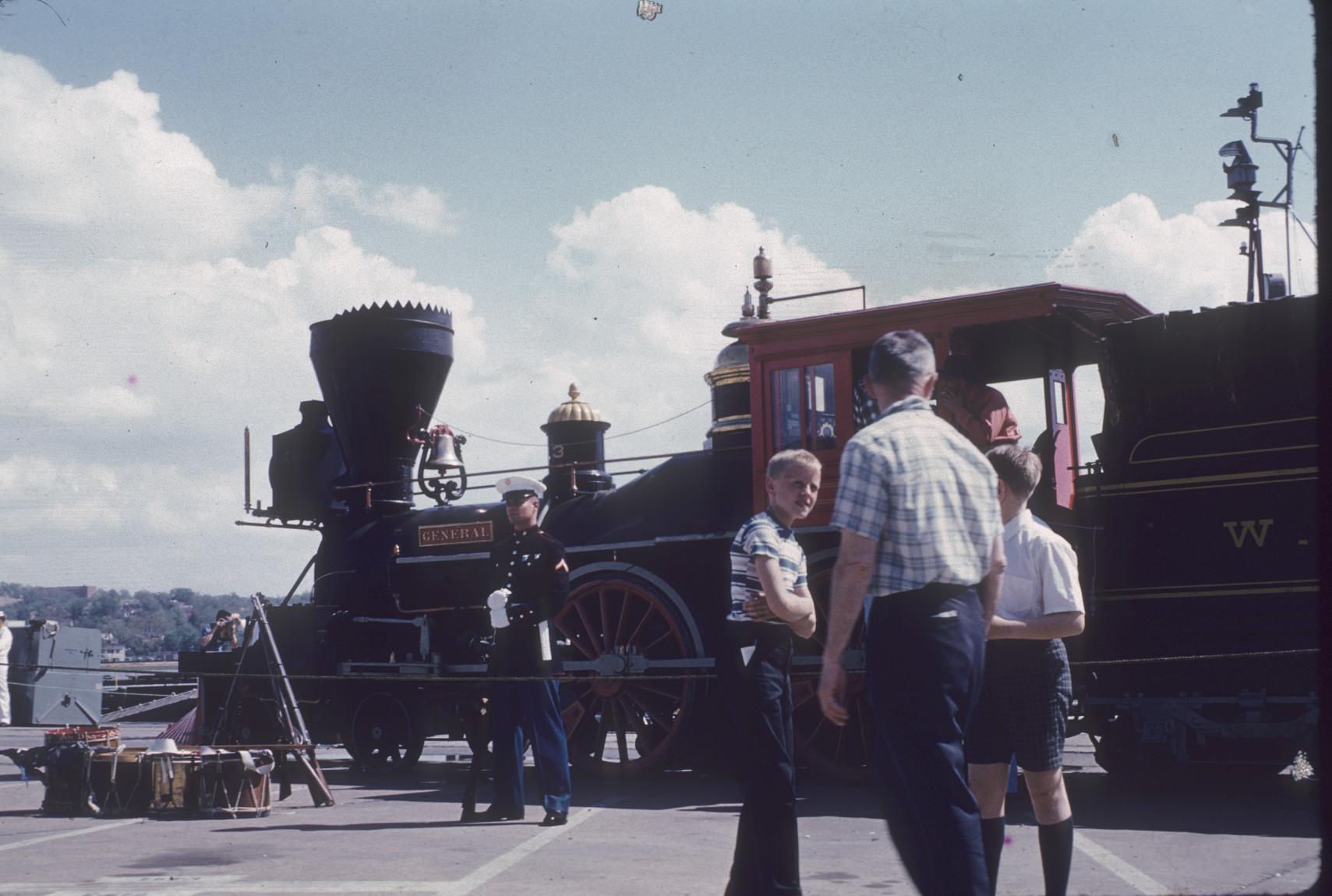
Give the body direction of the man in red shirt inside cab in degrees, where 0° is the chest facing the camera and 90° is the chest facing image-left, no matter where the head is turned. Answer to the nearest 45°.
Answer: approximately 45°

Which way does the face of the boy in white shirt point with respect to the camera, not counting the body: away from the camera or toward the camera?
away from the camera

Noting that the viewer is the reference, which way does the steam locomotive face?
facing to the left of the viewer

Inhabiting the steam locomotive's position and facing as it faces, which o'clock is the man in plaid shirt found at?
The man in plaid shirt is roughly at 9 o'clock from the steam locomotive.

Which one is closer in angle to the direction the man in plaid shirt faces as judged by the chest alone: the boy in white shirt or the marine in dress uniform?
the marine in dress uniform

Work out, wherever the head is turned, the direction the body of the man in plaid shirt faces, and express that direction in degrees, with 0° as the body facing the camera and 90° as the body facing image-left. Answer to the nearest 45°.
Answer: approximately 135°
